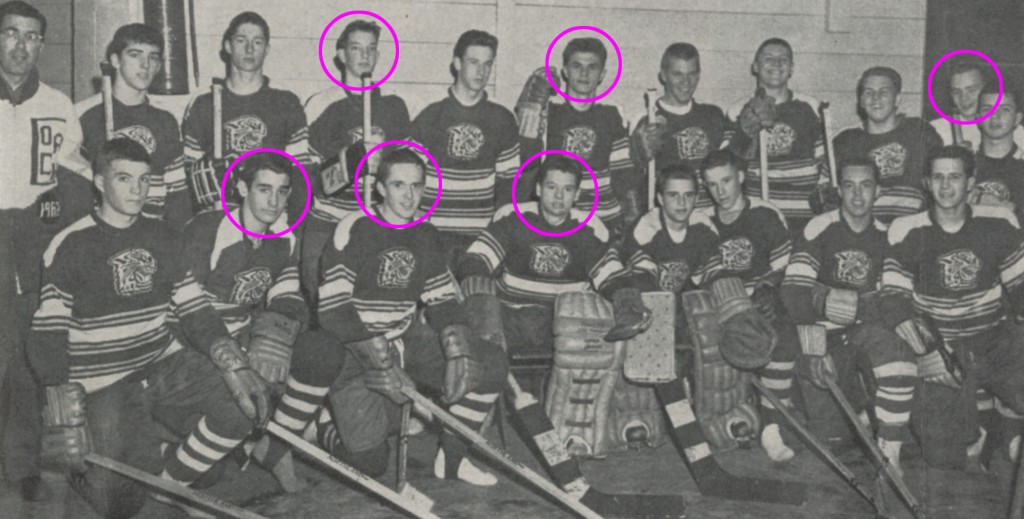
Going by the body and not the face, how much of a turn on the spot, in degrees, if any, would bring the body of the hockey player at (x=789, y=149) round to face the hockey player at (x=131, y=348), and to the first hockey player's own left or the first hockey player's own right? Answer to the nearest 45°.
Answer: approximately 45° to the first hockey player's own right

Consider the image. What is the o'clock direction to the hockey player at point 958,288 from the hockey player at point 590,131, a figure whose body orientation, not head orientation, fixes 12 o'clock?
the hockey player at point 958,288 is roughly at 9 o'clock from the hockey player at point 590,131.

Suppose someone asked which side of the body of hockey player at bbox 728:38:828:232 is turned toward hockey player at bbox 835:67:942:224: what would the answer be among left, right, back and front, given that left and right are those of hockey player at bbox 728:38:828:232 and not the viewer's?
left

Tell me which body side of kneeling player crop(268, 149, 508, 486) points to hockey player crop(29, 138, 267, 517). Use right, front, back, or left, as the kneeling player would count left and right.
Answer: right

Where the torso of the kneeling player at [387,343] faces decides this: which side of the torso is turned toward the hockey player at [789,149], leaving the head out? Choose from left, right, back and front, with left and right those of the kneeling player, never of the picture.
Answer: left

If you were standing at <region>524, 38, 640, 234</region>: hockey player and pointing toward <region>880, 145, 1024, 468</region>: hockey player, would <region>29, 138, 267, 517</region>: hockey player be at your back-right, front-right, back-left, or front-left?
back-right

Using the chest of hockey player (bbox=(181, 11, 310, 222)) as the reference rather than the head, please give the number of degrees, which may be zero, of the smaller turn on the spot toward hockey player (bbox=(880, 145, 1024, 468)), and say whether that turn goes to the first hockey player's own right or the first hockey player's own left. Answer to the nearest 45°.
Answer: approximately 90° to the first hockey player's own left
